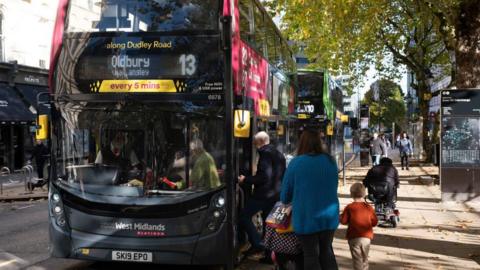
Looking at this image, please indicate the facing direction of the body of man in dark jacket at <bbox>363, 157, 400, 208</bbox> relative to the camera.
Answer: away from the camera

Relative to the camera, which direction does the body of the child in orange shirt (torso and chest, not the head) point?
away from the camera

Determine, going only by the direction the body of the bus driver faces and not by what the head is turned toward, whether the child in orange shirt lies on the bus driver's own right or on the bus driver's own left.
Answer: on the bus driver's own left

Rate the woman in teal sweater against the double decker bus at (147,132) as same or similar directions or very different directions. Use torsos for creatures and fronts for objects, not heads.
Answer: very different directions

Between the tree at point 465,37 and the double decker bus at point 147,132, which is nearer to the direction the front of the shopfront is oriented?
the tree

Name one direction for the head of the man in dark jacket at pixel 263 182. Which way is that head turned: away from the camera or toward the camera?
away from the camera

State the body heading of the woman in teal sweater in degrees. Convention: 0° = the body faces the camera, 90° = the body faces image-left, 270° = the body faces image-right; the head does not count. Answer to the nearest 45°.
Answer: approximately 180°
